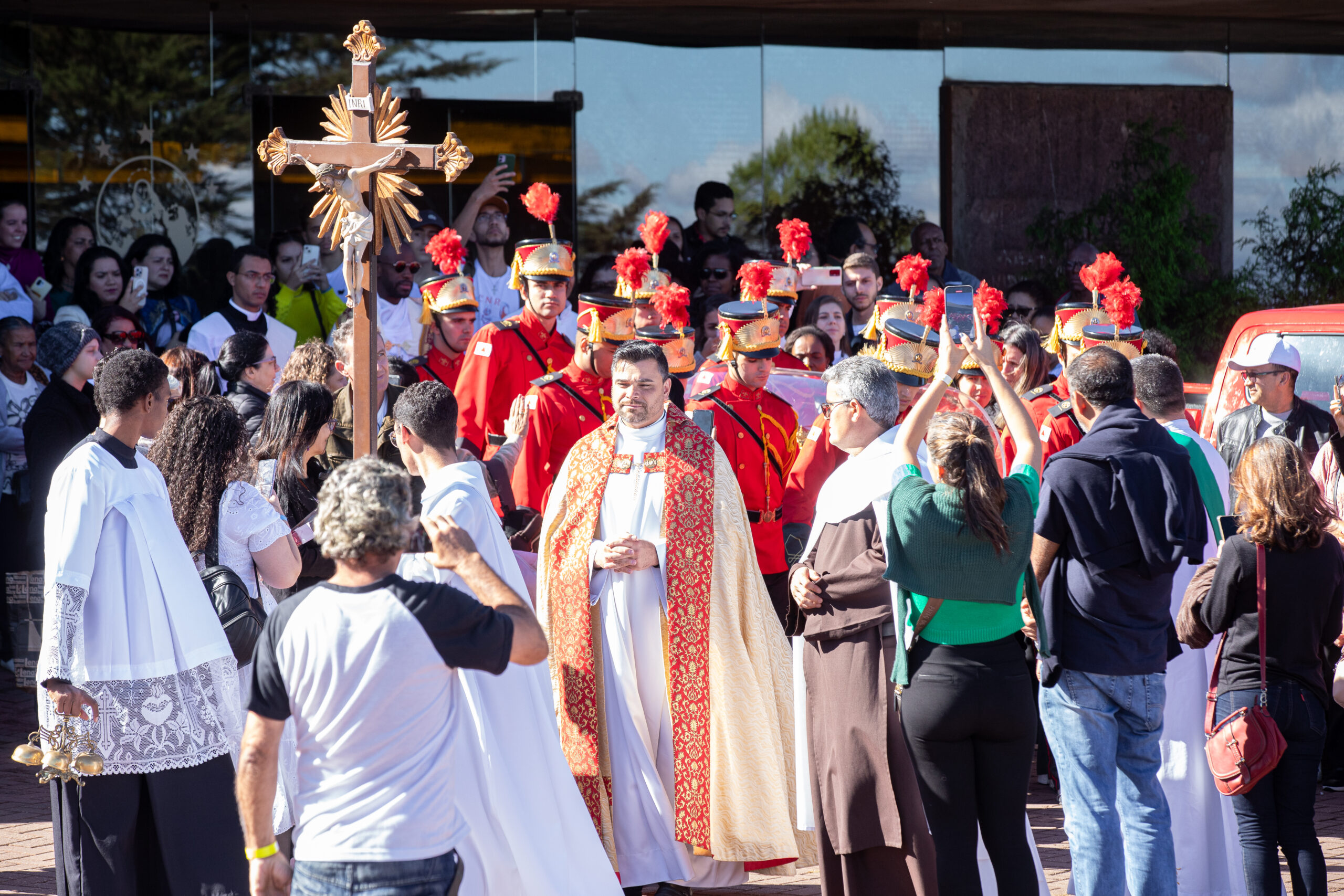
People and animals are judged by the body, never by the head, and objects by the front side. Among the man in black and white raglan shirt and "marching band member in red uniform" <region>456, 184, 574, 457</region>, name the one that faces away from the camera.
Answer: the man in black and white raglan shirt

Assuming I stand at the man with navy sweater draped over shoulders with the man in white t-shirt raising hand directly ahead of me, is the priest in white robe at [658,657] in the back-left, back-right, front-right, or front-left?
front-left

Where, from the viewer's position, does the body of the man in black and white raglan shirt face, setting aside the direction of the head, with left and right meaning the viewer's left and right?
facing away from the viewer

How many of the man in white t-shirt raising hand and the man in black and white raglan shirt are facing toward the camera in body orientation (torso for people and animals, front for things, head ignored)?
1

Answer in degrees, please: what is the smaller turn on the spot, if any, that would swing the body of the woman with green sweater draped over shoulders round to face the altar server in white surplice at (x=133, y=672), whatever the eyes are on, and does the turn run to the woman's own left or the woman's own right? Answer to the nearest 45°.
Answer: approximately 90° to the woman's own left

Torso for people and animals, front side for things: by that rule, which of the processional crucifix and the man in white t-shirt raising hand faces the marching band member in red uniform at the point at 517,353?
the man in white t-shirt raising hand

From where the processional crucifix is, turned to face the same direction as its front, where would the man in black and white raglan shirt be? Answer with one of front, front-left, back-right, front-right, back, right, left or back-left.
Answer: front-left

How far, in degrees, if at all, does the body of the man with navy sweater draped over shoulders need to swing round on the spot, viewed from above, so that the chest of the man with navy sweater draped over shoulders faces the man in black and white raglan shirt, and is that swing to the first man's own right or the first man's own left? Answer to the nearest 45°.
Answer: approximately 90° to the first man's own left

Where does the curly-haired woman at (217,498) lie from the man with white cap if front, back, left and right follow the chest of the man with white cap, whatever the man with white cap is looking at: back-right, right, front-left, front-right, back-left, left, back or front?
front

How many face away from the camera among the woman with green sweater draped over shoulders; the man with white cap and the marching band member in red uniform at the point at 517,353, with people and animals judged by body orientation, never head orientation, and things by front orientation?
1

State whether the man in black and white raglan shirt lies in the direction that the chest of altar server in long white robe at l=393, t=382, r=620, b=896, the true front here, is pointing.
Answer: no

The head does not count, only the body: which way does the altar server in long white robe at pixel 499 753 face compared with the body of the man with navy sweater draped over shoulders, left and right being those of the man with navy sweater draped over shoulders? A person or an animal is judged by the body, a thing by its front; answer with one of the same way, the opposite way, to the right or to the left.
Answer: the same way

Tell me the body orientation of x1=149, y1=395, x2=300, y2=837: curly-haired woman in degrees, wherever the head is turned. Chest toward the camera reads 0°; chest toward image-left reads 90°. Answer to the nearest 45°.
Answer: approximately 225°

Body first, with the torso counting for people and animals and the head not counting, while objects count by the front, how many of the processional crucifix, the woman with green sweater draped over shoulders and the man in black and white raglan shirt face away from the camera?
2

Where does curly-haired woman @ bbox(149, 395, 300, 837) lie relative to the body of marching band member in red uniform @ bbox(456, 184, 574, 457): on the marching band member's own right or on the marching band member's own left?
on the marching band member's own right

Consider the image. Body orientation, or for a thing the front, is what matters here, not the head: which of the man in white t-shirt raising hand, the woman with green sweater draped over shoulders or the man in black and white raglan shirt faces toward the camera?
the man in white t-shirt raising hand

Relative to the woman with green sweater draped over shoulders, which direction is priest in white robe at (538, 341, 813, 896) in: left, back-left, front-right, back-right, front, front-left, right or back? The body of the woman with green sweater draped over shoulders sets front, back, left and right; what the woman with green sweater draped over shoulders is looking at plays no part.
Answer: front-left
